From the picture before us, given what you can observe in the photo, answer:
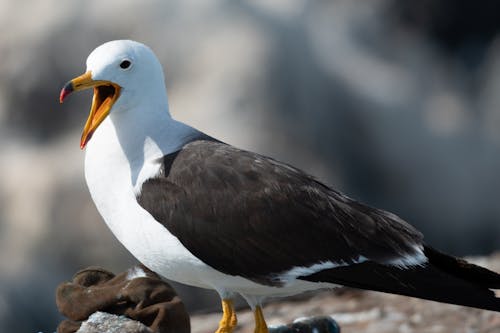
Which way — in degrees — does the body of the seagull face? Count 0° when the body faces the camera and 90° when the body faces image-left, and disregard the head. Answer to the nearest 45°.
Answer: approximately 90°
